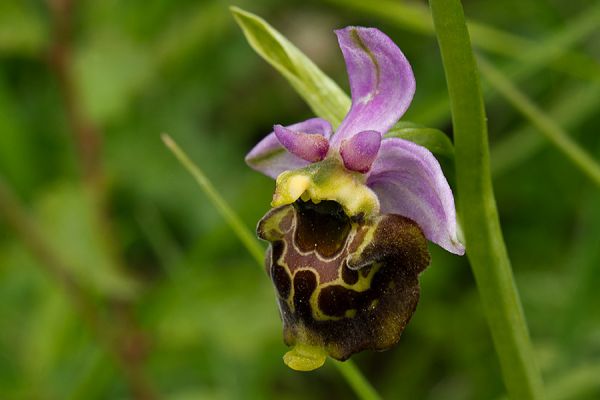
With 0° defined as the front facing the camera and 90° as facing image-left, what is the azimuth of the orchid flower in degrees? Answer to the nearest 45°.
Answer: approximately 45°
